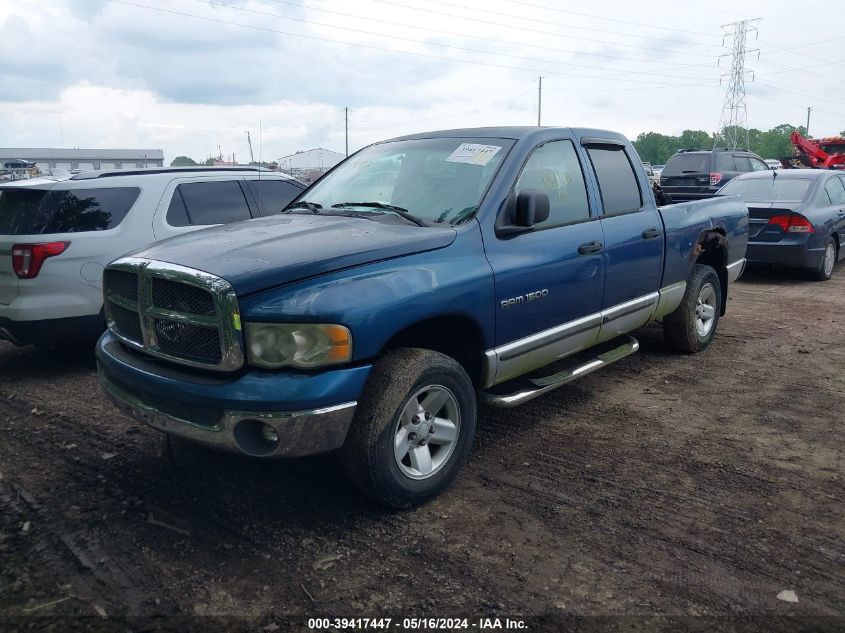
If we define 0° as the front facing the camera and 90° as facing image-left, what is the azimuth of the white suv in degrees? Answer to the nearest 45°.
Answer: approximately 225°

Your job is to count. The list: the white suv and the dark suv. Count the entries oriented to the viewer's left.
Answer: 0

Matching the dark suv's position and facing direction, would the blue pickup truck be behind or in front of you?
behind

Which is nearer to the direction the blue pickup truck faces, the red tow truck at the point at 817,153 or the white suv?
the white suv

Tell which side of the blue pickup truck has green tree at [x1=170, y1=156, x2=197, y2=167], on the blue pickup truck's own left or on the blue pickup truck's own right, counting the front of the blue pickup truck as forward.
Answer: on the blue pickup truck's own right

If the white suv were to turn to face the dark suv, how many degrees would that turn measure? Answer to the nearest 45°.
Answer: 0° — it already faces it

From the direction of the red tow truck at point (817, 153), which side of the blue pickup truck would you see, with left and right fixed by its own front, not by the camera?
back

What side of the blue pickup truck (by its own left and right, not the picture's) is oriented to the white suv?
right

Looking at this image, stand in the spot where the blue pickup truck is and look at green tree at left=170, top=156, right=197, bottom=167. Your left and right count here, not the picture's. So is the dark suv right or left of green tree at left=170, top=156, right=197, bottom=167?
right

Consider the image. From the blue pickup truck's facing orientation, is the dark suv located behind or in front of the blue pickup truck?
behind

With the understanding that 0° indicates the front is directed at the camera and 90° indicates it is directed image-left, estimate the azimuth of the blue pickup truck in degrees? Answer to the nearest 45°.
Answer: approximately 45°

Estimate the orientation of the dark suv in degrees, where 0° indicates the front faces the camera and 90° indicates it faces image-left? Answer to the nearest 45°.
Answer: approximately 225°
